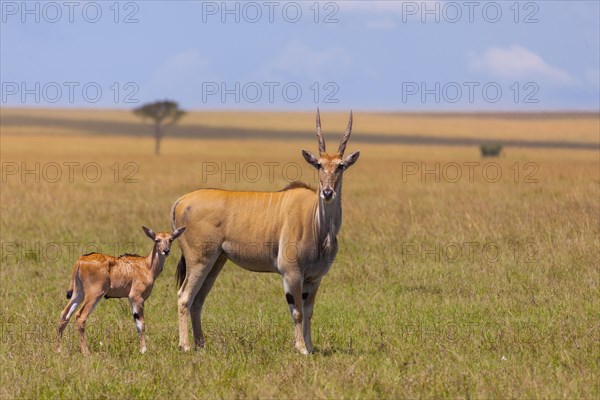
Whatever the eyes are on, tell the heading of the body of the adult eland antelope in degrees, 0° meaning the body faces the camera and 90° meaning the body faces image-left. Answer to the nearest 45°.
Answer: approximately 315°

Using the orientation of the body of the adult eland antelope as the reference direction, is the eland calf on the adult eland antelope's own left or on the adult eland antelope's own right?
on the adult eland antelope's own right
